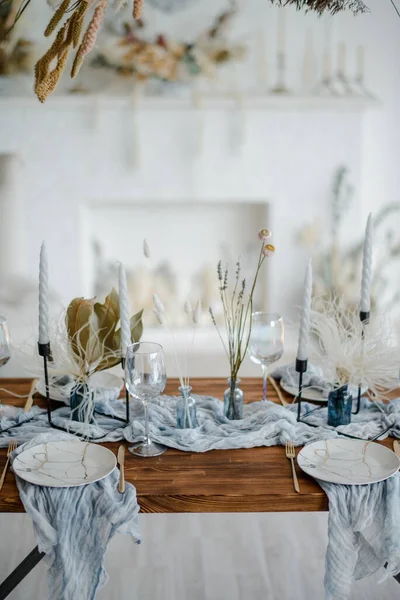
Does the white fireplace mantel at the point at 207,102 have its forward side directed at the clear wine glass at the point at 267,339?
yes

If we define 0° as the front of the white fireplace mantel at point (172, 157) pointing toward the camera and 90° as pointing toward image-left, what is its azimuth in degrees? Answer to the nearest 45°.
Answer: approximately 0°

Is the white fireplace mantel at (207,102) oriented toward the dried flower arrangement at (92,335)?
yes

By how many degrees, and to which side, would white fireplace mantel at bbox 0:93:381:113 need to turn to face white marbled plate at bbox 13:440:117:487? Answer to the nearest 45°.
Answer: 0° — it already faces it
